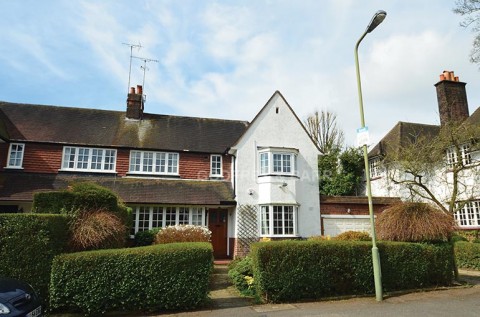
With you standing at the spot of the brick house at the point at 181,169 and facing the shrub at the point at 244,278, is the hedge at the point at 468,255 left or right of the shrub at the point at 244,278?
left

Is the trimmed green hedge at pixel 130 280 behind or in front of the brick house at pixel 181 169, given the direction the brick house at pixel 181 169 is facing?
in front

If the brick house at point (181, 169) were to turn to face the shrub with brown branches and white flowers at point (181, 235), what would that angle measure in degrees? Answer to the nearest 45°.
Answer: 0° — it already faces it

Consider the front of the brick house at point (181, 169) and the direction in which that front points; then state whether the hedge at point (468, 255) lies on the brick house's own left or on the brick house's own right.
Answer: on the brick house's own left

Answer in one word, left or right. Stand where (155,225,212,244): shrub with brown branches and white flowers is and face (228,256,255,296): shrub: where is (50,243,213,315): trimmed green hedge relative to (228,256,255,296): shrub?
right

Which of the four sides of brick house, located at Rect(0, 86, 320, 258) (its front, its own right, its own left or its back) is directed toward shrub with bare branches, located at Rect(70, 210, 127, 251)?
front

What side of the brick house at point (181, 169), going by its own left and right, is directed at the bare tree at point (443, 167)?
left

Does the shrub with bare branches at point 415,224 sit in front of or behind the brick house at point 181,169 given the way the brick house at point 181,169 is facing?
in front

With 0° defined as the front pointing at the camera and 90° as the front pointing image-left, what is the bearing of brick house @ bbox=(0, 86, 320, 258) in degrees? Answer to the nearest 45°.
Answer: approximately 0°

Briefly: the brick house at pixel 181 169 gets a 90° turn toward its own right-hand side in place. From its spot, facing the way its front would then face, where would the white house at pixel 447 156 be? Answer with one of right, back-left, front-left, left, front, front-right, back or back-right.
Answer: back
